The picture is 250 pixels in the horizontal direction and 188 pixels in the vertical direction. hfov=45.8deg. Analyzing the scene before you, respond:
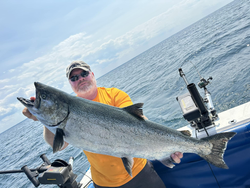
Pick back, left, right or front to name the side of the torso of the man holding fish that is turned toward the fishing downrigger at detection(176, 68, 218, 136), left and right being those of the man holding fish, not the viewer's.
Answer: left

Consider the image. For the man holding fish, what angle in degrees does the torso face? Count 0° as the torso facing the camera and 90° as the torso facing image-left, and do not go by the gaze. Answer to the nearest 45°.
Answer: approximately 0°
